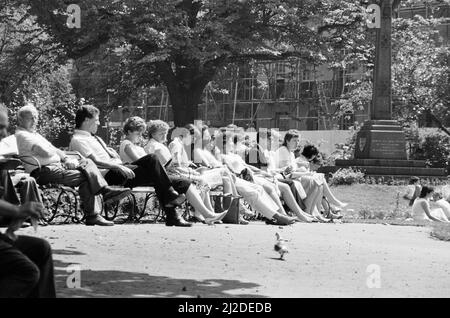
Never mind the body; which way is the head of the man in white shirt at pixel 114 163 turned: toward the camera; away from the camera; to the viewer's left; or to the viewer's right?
to the viewer's right

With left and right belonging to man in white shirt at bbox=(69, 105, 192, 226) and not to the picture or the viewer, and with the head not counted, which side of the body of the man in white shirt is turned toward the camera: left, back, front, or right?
right

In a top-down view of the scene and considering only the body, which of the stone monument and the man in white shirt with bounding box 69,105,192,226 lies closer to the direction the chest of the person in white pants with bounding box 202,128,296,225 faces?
the stone monument

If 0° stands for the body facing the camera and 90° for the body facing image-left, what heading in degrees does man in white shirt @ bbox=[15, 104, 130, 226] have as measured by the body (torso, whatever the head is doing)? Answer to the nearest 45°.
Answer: approximately 270°

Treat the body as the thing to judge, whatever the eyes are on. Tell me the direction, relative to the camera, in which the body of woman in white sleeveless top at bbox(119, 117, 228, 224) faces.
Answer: to the viewer's right

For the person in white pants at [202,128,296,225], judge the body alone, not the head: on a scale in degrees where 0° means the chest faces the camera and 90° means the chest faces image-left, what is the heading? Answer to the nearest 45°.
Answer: approximately 270°

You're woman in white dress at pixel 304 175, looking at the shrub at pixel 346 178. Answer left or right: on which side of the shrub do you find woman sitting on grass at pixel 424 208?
right

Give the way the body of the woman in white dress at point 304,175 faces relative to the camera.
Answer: to the viewer's right
